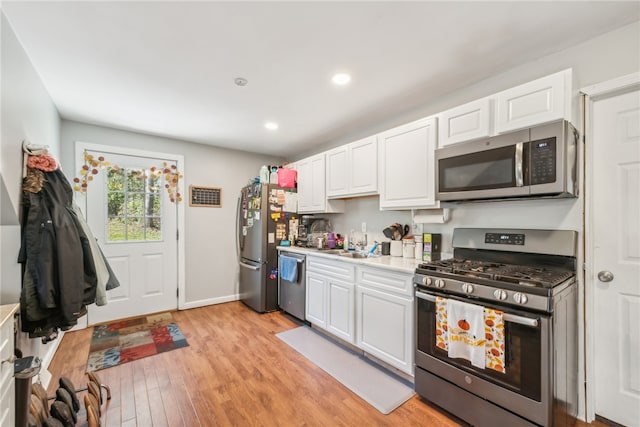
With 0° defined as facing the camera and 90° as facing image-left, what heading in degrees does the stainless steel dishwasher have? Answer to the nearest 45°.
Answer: approximately 45°

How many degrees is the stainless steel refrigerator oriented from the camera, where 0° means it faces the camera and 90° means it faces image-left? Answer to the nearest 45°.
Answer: approximately 45°

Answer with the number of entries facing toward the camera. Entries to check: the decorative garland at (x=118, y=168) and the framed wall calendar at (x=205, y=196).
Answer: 2

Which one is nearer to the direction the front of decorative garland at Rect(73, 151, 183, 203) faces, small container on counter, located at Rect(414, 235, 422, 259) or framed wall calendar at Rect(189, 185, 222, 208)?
the small container on counter

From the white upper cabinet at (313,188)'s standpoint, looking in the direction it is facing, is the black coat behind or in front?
in front

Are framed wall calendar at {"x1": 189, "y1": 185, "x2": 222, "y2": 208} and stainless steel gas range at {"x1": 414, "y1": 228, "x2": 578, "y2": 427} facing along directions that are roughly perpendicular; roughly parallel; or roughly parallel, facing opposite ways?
roughly perpendicular

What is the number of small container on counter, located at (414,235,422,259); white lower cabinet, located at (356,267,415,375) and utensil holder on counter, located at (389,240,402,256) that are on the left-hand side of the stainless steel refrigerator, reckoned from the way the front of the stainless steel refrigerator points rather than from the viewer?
3

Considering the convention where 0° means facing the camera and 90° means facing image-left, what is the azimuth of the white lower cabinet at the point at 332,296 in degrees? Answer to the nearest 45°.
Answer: approximately 45°

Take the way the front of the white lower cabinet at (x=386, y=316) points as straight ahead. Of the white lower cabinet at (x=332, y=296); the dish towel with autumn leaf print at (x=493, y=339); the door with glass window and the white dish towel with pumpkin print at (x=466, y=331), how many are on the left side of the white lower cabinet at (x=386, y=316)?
2
